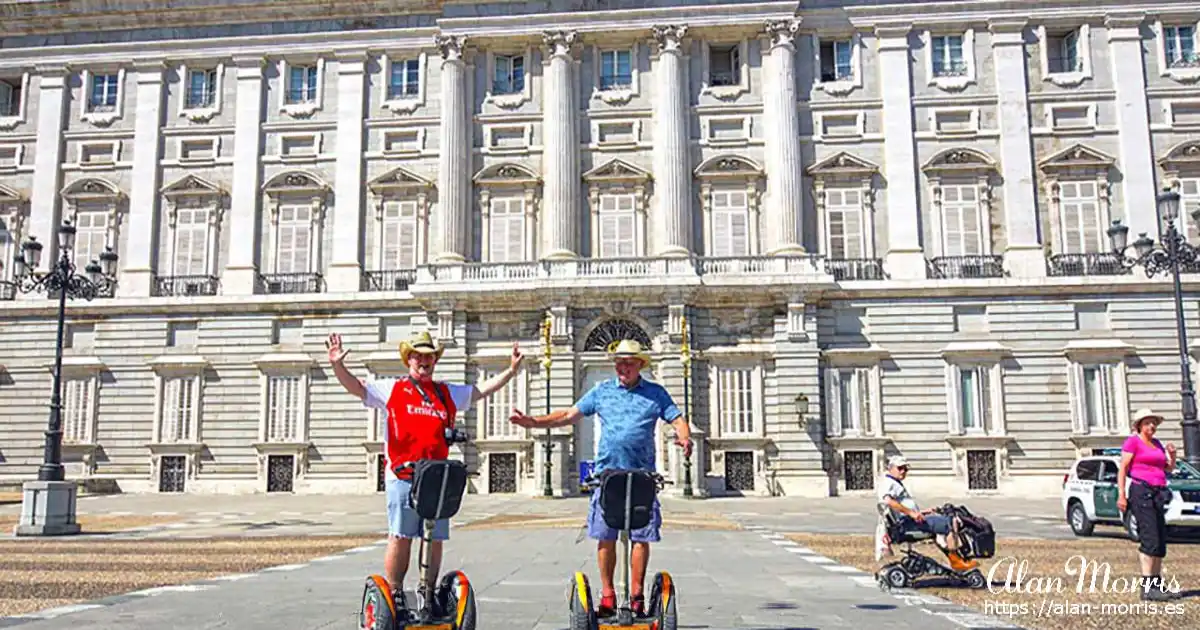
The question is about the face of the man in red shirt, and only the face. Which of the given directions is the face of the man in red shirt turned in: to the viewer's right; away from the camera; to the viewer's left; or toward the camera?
toward the camera

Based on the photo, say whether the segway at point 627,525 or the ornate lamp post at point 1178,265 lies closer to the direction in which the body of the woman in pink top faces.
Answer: the segway

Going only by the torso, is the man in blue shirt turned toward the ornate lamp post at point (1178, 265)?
no

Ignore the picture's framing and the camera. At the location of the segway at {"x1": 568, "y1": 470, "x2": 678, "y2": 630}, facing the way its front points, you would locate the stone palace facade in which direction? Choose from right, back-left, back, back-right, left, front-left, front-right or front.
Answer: back

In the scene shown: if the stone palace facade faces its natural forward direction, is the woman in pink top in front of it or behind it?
in front

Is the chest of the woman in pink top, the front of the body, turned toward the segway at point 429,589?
no

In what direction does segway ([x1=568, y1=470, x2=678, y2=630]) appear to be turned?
toward the camera

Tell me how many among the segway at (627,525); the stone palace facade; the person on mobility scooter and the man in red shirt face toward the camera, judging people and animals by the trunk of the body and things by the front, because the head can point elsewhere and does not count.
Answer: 3

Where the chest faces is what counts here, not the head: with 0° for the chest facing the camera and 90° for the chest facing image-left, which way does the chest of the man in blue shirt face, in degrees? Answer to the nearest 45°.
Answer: approximately 0°

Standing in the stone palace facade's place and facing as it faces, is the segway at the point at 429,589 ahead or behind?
ahead

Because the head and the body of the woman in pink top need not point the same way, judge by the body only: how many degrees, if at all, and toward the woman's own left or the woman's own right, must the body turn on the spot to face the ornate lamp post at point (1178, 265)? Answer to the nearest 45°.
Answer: approximately 135° to the woman's own left

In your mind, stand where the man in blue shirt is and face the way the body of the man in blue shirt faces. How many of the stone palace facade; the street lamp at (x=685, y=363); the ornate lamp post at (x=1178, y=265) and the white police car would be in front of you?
0

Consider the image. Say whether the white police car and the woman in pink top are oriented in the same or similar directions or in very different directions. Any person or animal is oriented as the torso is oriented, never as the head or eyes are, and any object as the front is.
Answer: same or similar directions

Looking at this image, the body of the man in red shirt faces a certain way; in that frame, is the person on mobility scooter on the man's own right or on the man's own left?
on the man's own left

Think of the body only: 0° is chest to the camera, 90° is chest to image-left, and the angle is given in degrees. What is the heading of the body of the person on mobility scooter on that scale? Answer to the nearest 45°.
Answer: approximately 270°

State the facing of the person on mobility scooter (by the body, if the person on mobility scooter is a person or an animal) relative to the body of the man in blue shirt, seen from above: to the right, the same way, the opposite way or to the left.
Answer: to the left

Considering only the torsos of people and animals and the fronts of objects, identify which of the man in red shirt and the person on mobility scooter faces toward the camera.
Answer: the man in red shirt

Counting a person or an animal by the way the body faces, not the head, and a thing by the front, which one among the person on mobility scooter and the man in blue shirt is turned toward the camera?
the man in blue shirt

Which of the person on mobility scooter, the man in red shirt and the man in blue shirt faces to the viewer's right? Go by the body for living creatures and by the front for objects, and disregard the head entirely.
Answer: the person on mobility scooter
